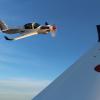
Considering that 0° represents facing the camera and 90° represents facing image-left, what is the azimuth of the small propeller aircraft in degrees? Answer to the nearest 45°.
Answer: approximately 315°
